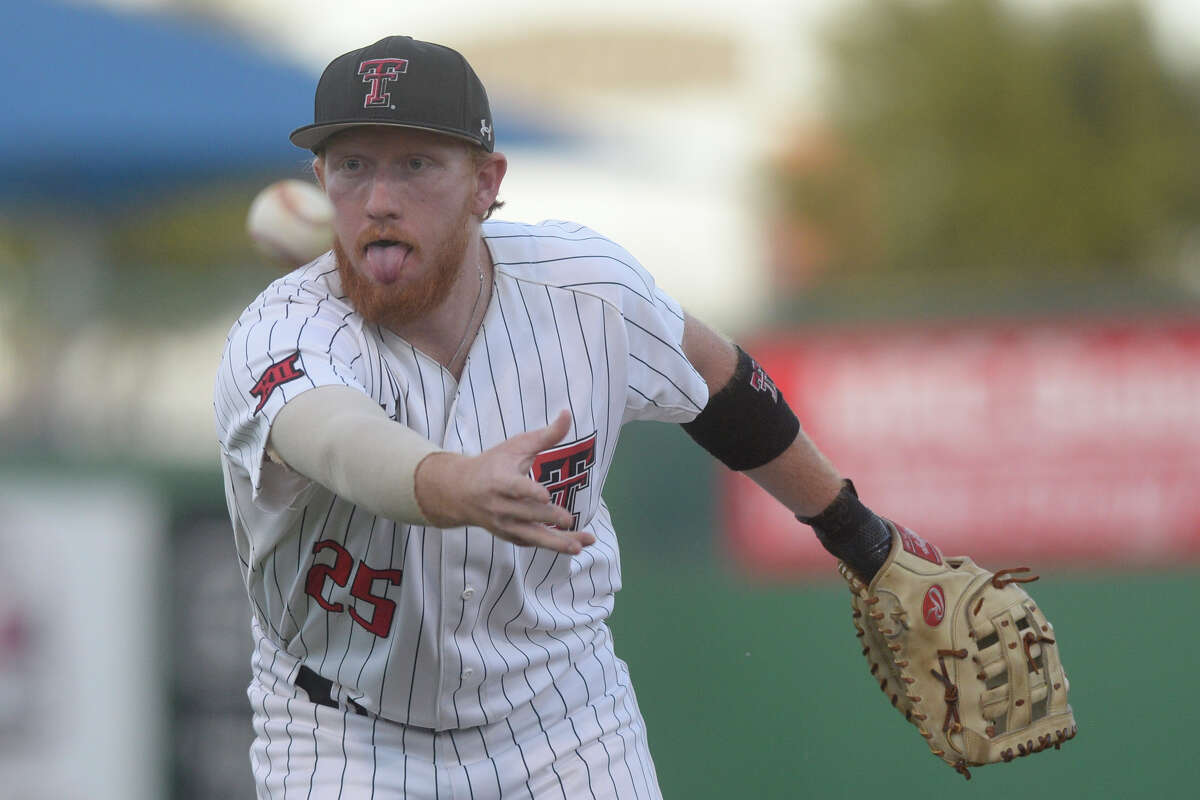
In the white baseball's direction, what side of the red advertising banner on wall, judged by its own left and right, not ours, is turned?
front

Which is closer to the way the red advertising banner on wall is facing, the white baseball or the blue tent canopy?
the white baseball

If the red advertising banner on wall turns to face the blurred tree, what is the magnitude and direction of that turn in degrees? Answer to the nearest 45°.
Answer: approximately 180°

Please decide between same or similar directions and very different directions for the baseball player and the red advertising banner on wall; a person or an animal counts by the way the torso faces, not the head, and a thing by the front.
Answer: same or similar directions

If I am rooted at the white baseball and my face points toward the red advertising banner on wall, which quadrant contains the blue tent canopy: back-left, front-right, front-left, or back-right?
front-left

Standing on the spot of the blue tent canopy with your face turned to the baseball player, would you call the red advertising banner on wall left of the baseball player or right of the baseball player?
left

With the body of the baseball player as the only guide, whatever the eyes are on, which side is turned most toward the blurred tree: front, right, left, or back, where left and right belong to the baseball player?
back

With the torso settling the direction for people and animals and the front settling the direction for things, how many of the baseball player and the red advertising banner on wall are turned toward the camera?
2

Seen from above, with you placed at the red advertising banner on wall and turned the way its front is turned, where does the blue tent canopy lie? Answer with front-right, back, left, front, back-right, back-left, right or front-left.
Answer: right

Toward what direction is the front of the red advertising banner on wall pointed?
toward the camera

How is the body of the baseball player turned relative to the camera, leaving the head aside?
toward the camera

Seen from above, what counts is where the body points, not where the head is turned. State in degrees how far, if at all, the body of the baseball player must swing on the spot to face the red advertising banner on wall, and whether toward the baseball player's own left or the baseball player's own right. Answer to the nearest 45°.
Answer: approximately 135° to the baseball player's own left

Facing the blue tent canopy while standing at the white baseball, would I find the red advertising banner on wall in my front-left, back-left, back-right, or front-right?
front-right

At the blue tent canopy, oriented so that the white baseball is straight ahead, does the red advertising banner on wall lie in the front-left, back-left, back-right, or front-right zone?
front-left
